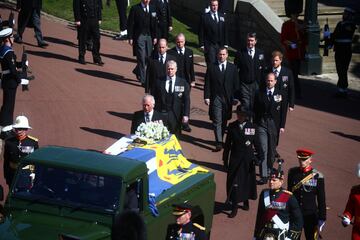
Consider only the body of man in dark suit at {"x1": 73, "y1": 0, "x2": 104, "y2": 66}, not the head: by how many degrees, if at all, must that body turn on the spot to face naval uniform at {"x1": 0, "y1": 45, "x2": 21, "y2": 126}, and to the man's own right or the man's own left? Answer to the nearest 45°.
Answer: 0° — they already face it

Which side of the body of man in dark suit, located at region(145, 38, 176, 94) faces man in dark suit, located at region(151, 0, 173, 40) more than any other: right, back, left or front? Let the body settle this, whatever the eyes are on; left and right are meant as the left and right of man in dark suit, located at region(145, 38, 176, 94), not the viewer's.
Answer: back

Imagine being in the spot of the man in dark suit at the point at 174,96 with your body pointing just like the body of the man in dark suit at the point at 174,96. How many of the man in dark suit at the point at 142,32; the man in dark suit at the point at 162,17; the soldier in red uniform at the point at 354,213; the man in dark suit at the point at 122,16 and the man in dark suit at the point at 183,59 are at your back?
4

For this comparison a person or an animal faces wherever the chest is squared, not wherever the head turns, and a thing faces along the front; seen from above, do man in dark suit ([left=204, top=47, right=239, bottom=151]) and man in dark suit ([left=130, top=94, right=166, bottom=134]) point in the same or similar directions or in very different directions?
same or similar directions

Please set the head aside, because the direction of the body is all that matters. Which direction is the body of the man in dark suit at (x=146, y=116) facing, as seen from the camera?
toward the camera

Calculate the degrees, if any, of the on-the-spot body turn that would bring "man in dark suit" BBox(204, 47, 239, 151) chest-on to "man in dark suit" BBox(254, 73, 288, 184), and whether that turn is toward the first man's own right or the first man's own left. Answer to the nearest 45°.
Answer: approximately 45° to the first man's own left

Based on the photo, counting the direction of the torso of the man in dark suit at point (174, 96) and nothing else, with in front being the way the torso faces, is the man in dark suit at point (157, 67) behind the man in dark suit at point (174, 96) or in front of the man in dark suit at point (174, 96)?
behind

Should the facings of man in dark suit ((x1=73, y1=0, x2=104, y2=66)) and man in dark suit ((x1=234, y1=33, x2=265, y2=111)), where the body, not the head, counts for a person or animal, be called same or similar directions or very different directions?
same or similar directions

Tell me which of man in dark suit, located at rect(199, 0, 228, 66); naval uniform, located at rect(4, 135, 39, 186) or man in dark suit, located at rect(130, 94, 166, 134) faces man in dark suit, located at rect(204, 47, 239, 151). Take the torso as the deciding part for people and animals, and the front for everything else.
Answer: man in dark suit, located at rect(199, 0, 228, 66)

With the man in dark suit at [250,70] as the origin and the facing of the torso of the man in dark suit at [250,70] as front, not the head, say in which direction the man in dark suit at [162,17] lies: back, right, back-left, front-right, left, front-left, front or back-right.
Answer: back-right

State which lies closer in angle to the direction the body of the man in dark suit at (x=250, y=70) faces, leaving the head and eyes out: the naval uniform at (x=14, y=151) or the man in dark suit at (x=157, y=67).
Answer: the naval uniform

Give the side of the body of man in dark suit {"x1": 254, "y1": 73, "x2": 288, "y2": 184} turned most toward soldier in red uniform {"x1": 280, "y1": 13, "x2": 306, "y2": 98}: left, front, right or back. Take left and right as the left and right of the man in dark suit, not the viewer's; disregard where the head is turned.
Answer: back

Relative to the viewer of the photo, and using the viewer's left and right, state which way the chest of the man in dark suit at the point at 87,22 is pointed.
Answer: facing the viewer

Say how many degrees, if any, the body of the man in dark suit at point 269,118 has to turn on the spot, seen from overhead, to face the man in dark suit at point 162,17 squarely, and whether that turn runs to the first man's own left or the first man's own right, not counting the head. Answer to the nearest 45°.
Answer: approximately 135° to the first man's own right

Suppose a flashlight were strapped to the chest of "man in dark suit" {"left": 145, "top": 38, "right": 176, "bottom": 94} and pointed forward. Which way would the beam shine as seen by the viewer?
toward the camera

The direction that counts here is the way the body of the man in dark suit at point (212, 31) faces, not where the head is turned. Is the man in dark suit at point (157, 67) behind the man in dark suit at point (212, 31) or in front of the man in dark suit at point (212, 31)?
in front

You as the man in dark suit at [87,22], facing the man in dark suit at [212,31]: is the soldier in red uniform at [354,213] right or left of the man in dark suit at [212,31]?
right
